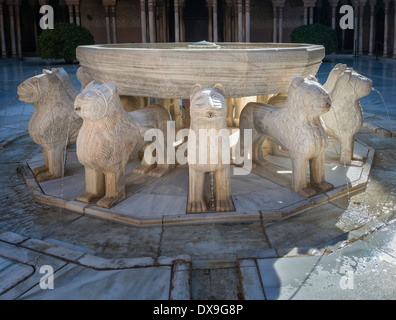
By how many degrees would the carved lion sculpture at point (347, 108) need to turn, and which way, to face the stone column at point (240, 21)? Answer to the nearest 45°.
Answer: approximately 90° to its left

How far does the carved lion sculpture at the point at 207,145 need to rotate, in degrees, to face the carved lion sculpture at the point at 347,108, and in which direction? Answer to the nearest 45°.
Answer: approximately 135° to its left

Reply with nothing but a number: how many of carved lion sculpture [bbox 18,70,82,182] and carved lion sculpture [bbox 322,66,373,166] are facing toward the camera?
0

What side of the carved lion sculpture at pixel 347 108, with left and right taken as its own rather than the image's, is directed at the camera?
right

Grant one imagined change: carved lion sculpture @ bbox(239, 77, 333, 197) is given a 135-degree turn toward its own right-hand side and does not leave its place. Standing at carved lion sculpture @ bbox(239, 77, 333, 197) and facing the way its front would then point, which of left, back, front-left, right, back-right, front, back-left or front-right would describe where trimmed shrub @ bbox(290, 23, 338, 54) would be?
right

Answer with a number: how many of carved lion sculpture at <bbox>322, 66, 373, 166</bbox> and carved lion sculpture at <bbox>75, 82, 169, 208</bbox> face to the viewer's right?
1

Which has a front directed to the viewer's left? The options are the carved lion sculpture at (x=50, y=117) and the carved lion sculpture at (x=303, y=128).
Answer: the carved lion sculpture at (x=50, y=117)

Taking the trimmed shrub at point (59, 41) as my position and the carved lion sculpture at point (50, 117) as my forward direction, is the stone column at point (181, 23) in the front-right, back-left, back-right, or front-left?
back-left

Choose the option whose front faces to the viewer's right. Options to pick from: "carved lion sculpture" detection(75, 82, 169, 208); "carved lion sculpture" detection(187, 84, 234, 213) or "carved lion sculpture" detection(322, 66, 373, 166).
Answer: "carved lion sculpture" detection(322, 66, 373, 166)

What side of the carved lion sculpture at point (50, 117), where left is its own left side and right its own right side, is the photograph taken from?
left

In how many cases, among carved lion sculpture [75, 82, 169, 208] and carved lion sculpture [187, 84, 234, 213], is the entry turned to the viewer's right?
0

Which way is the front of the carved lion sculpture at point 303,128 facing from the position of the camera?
facing the viewer and to the right of the viewer

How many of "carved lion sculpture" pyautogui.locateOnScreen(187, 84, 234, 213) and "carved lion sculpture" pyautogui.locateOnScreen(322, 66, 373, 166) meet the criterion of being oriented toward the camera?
1

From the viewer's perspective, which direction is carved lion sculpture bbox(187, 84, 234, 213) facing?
toward the camera

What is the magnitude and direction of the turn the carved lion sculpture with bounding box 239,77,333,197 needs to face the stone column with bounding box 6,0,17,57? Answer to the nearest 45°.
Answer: approximately 180°

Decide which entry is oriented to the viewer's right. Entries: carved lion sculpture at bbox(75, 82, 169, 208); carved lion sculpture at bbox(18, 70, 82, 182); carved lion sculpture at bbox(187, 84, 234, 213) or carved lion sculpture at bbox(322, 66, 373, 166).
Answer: carved lion sculpture at bbox(322, 66, 373, 166)

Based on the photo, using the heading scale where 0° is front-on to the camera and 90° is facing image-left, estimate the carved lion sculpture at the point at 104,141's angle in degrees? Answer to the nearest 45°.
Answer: approximately 45°

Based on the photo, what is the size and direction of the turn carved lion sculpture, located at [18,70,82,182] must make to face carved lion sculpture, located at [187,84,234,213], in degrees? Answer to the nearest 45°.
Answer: approximately 135° to its left
